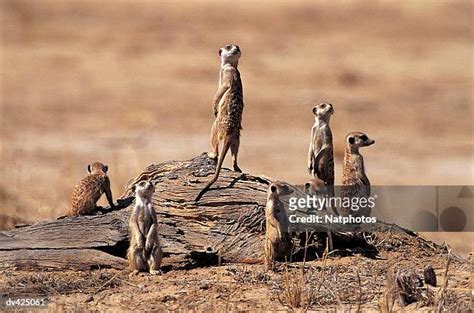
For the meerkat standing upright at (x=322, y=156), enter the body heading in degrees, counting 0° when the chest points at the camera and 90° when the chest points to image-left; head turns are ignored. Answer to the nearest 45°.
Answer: approximately 45°
